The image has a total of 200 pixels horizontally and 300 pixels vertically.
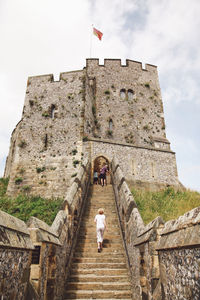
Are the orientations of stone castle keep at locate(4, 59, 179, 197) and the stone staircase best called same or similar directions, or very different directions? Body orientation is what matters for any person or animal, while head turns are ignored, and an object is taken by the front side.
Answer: same or similar directions

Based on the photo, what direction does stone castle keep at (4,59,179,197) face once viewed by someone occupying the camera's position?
facing the viewer

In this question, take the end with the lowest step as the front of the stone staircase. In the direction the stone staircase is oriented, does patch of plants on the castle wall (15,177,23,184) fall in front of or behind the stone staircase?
behind

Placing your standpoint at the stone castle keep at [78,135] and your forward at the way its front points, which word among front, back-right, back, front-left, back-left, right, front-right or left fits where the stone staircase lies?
front

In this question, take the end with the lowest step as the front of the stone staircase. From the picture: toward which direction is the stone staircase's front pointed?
toward the camera

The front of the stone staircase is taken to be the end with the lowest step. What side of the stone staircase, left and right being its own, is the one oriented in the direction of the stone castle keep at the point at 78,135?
back

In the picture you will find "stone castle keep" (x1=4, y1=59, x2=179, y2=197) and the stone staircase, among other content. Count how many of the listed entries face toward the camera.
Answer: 2

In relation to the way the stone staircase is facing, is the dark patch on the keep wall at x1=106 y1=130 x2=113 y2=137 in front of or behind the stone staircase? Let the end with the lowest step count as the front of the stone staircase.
behind
